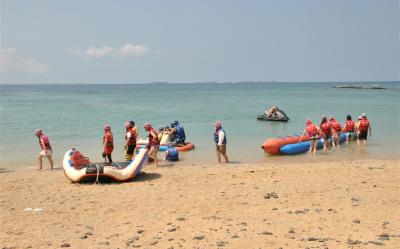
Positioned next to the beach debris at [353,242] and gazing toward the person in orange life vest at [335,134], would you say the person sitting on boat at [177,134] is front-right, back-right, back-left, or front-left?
front-left

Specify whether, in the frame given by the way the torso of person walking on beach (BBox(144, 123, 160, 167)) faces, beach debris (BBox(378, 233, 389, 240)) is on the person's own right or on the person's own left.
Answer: on the person's own left

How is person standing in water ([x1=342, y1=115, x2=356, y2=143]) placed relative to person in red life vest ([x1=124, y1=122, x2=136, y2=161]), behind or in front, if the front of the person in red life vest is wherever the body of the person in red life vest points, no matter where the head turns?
behind

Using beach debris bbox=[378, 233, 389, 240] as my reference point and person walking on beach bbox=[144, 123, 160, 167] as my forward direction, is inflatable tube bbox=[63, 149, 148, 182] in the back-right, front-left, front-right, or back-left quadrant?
front-left

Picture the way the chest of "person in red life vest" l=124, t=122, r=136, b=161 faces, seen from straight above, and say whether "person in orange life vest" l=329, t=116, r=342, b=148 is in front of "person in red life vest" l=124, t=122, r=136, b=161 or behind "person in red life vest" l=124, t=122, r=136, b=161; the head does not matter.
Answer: behind

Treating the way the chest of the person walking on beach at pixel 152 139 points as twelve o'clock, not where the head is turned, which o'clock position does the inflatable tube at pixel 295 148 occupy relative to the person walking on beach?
The inflatable tube is roughly at 5 o'clock from the person walking on beach.

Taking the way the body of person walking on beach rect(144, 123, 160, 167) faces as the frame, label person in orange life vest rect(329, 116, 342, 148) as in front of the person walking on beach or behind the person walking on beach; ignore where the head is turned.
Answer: behind

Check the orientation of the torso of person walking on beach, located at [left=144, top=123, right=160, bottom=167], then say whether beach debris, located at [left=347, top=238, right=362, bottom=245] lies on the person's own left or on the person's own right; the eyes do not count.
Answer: on the person's own left
